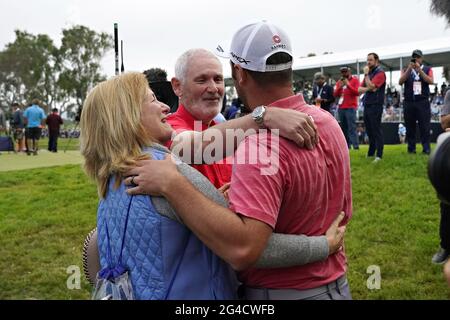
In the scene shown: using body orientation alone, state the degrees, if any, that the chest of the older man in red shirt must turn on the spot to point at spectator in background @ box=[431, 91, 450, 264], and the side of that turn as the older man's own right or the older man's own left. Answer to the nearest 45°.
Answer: approximately 90° to the older man's own left

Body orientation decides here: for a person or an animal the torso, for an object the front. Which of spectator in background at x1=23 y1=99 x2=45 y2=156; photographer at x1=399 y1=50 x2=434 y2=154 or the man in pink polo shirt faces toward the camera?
the photographer

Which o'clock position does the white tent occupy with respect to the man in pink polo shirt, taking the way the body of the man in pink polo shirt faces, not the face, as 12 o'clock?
The white tent is roughly at 2 o'clock from the man in pink polo shirt.

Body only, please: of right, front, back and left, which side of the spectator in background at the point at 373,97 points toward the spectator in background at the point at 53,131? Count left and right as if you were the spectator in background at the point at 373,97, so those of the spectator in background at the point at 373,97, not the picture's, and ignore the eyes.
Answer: right

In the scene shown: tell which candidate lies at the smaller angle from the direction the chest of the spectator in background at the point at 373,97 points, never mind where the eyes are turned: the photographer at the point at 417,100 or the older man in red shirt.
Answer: the older man in red shirt

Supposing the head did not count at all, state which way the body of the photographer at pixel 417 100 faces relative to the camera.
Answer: toward the camera

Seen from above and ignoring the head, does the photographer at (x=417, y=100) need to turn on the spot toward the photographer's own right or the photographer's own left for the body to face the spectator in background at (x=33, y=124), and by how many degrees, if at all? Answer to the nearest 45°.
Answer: approximately 90° to the photographer's own right

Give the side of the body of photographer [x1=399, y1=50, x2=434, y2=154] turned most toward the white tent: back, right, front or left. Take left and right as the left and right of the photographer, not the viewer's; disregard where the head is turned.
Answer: back

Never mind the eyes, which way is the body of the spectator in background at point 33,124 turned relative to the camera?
away from the camera

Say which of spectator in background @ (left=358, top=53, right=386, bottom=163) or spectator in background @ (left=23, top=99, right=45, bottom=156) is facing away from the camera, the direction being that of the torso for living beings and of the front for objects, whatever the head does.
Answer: spectator in background @ (left=23, top=99, right=45, bottom=156)

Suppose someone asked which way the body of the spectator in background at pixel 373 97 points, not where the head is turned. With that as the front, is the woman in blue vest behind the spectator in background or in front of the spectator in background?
in front

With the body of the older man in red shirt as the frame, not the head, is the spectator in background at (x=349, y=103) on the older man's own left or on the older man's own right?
on the older man's own left

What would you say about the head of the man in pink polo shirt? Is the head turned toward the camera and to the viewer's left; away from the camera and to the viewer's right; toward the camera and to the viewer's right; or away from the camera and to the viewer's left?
away from the camera and to the viewer's left

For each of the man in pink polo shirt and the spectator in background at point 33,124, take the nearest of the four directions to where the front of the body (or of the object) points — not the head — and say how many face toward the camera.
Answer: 0

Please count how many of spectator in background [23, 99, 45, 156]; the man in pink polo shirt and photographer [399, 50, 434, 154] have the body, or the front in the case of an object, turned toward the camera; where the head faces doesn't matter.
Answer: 1

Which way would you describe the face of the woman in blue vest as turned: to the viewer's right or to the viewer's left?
to the viewer's right
